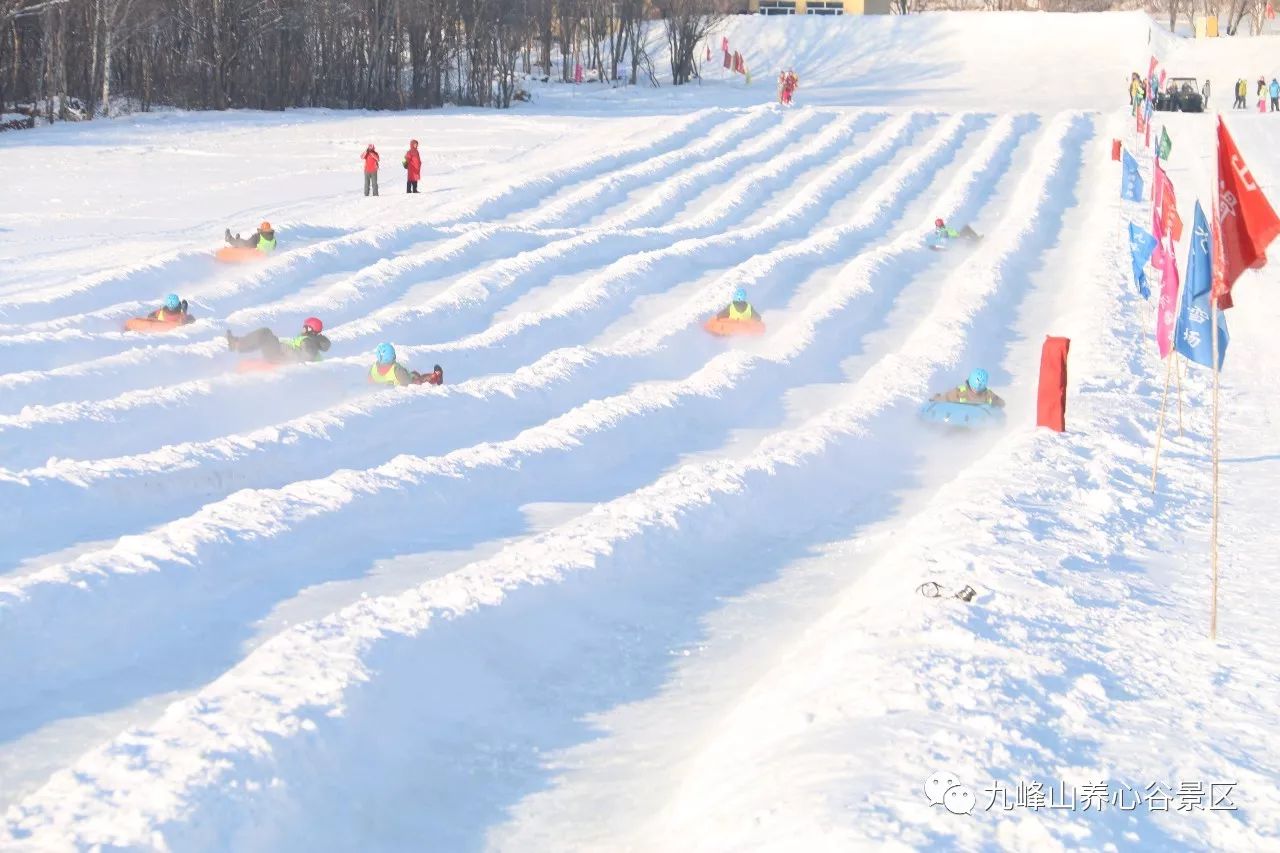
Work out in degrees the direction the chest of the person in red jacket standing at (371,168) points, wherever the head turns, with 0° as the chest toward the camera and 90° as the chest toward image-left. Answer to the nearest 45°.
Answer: approximately 0°

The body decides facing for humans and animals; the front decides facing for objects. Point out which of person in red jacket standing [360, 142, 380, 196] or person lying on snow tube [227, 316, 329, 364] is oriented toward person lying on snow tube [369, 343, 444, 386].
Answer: the person in red jacket standing

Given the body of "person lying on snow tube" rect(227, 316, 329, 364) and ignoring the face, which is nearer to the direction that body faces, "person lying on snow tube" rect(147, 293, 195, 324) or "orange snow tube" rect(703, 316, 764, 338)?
the person lying on snow tube

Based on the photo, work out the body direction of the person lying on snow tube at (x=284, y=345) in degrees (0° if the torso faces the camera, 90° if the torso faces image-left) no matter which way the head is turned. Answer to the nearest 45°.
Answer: approximately 90°

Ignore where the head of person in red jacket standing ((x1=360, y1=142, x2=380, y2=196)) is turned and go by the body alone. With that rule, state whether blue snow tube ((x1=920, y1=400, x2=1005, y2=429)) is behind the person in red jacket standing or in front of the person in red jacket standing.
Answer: in front

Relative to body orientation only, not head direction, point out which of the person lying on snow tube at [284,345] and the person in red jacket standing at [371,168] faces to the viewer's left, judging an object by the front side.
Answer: the person lying on snow tube

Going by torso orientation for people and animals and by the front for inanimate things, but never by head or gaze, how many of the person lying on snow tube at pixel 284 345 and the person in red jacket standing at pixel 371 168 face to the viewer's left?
1

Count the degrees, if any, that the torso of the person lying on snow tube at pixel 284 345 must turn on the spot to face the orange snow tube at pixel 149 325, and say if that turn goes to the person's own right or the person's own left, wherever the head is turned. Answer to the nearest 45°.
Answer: approximately 45° to the person's own right

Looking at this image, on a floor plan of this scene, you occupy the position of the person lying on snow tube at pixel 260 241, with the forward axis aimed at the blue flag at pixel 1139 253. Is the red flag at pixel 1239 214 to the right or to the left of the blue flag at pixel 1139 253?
right

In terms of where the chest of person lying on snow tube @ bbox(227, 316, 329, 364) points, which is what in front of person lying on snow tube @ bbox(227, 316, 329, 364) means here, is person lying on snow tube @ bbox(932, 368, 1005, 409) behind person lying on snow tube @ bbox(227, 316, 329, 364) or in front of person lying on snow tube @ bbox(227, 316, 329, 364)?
behind

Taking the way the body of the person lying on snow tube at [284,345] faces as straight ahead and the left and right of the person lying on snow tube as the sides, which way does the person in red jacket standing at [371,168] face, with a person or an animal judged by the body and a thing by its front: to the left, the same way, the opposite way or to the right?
to the left

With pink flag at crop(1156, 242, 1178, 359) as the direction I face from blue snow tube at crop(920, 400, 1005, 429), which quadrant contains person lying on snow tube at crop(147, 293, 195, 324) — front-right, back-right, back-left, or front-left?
back-right

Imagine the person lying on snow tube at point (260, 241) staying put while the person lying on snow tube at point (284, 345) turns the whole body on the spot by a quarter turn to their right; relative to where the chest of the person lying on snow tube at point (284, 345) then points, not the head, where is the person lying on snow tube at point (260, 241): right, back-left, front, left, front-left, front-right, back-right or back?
front
